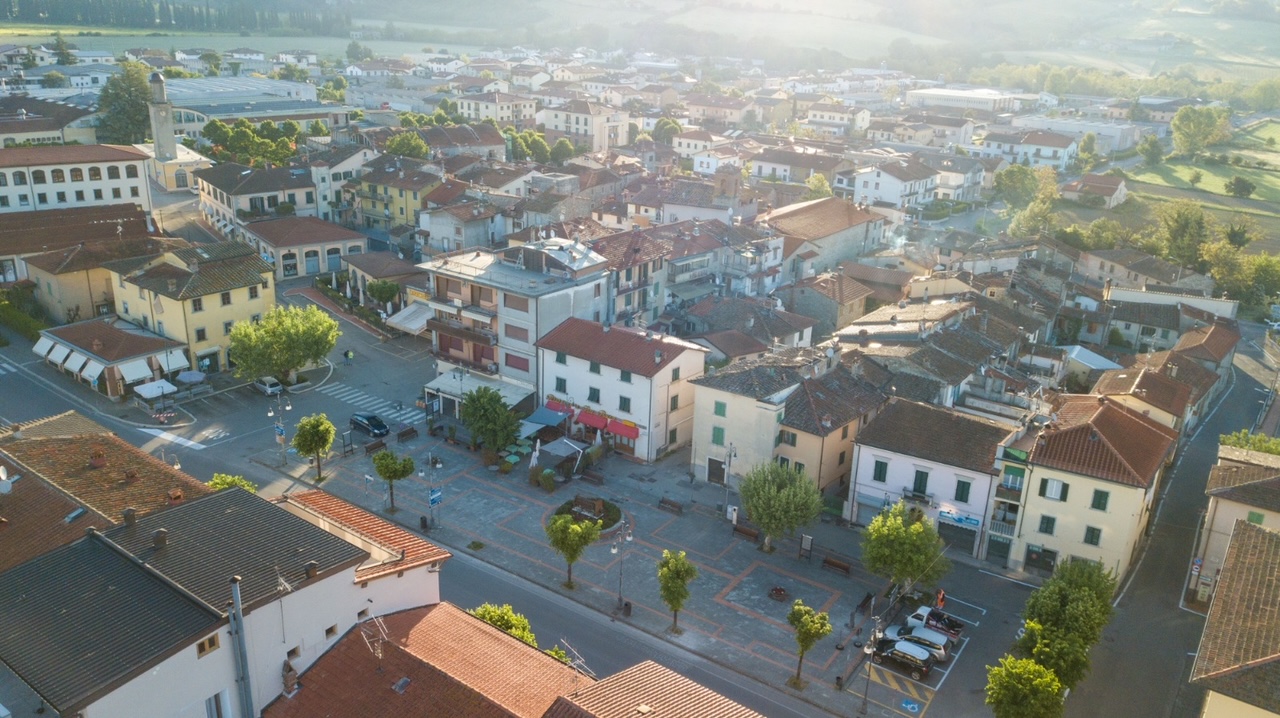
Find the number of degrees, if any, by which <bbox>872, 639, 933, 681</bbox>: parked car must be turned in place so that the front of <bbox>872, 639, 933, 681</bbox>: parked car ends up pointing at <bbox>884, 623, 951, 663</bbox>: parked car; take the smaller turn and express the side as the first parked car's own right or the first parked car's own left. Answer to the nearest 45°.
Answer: approximately 90° to the first parked car's own right

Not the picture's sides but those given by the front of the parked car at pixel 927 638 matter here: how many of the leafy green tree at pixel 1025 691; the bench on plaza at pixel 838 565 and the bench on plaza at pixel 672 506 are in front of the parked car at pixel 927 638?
2

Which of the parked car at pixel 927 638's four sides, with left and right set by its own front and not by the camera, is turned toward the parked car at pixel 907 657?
left

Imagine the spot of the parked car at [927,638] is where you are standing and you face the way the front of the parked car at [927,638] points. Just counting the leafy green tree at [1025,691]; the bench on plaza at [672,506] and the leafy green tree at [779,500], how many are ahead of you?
2

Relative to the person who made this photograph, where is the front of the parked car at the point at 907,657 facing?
facing away from the viewer and to the left of the viewer

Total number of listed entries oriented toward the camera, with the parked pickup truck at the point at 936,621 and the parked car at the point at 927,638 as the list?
0

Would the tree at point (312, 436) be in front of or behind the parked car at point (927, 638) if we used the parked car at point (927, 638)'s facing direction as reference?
in front

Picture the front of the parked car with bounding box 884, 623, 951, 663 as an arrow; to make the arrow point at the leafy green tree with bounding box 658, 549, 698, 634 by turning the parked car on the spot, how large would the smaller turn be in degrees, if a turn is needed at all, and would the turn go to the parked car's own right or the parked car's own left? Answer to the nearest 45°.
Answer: approximately 45° to the parked car's own left

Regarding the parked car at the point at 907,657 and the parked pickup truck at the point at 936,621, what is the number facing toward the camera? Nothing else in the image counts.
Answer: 0

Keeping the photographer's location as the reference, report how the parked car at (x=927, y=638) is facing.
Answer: facing away from the viewer and to the left of the viewer

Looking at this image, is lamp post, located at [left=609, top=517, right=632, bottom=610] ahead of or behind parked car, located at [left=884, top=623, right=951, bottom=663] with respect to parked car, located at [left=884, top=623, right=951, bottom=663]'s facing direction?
ahead

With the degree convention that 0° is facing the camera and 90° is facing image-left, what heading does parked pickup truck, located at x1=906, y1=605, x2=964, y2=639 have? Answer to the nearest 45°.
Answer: approximately 135°

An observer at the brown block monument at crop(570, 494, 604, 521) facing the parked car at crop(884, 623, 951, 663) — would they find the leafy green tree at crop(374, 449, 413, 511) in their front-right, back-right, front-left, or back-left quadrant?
back-right
